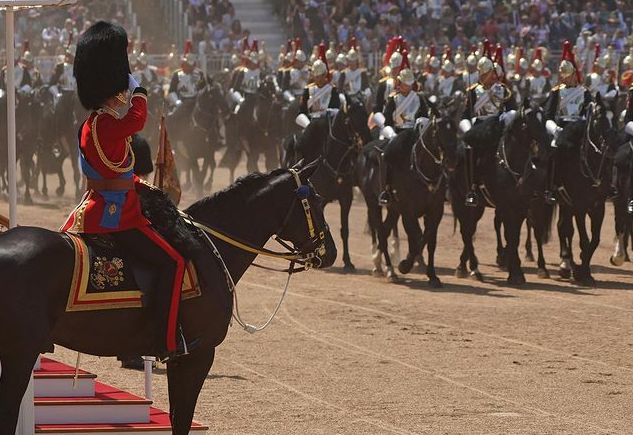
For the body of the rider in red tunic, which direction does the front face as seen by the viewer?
to the viewer's right

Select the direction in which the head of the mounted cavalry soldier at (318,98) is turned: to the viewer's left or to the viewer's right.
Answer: to the viewer's left

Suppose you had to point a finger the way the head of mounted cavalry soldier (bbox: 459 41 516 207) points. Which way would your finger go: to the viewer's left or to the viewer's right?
to the viewer's left

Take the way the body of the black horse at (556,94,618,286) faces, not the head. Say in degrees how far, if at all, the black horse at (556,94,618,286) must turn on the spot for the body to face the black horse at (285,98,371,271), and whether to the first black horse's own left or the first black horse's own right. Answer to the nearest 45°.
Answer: approximately 90° to the first black horse's own right

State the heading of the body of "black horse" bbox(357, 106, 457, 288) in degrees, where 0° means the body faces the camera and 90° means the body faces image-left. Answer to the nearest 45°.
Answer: approximately 315°

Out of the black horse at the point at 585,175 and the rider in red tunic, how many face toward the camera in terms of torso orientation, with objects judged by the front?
1

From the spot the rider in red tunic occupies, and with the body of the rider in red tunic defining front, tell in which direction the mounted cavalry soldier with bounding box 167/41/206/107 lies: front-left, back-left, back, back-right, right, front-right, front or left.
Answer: left

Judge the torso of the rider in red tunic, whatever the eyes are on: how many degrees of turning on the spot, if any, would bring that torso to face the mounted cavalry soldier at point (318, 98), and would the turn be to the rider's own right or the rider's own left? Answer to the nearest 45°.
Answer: approximately 90° to the rider's own left

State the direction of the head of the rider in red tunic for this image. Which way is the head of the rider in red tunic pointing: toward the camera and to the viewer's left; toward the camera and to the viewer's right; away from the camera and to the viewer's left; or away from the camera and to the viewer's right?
away from the camera and to the viewer's right
